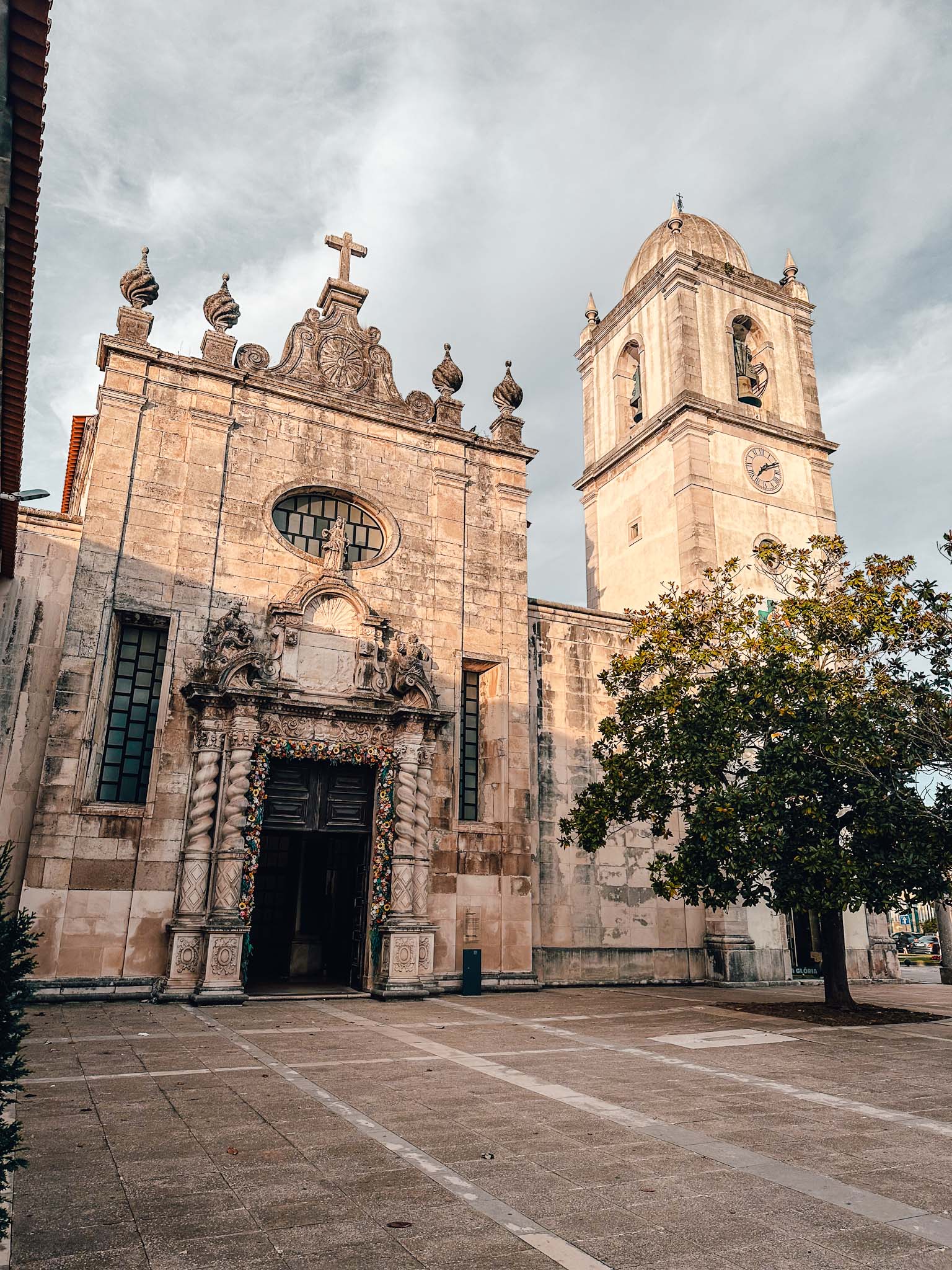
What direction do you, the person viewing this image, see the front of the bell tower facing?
facing the viewer and to the right of the viewer

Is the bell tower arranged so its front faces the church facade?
no

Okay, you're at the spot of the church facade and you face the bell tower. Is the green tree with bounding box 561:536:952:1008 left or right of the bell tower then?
right
